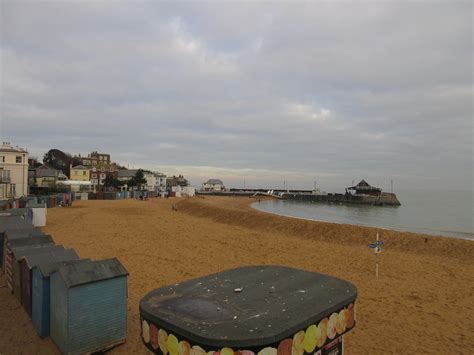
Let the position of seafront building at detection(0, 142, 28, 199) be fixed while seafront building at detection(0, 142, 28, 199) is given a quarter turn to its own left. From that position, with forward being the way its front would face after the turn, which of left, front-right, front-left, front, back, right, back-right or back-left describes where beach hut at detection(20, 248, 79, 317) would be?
back-right

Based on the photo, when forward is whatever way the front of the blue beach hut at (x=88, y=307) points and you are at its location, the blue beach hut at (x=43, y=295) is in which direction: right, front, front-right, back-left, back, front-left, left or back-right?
left

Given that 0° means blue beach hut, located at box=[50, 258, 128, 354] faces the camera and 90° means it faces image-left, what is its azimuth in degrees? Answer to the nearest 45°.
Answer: approximately 225°

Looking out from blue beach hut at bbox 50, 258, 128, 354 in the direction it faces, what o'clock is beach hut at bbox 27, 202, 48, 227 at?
The beach hut is roughly at 10 o'clock from the blue beach hut.

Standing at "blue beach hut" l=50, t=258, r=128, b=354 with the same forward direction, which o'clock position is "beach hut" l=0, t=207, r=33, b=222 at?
The beach hut is roughly at 10 o'clock from the blue beach hut.

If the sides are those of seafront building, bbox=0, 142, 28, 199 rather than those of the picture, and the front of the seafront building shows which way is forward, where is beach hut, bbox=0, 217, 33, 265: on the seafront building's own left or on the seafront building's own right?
on the seafront building's own right

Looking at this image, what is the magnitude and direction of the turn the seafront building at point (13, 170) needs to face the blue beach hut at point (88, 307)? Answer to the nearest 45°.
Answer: approximately 45° to its right

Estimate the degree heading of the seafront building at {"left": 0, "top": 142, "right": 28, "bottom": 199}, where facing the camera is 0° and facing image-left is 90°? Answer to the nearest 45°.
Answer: approximately 315°

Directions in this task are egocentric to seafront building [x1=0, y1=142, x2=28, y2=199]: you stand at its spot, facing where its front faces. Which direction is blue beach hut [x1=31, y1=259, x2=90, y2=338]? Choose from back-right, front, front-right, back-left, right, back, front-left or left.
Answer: front-right

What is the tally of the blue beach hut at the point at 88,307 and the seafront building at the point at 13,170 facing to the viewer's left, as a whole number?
0

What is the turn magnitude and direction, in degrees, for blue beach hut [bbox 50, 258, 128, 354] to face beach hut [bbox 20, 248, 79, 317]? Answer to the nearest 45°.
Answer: approximately 90° to its left

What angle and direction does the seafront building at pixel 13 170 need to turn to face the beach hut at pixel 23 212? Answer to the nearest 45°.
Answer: approximately 45° to its right
